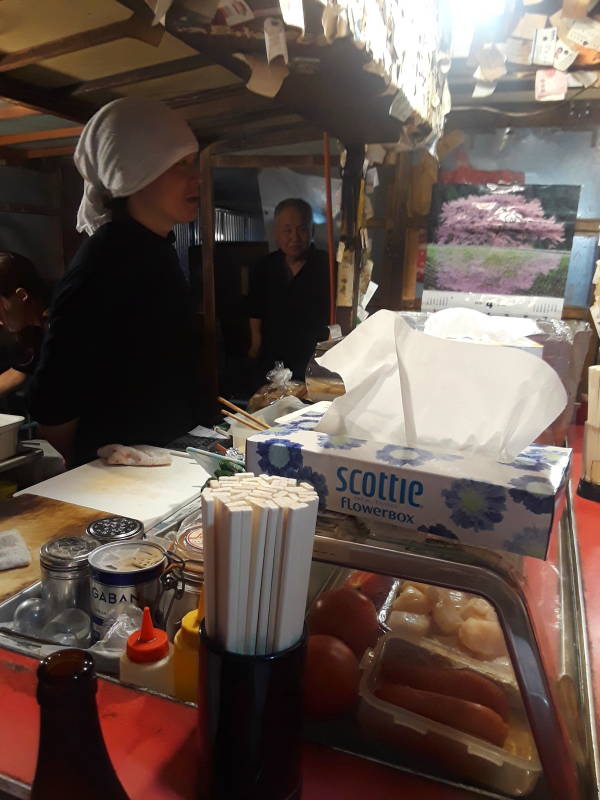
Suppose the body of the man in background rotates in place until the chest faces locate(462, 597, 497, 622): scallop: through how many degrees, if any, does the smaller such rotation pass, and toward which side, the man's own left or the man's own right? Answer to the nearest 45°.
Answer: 0° — they already face it

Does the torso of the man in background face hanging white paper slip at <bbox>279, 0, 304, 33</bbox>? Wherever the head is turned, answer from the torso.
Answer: yes

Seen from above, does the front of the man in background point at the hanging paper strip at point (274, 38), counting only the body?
yes

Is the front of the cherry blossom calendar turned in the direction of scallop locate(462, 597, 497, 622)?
yes

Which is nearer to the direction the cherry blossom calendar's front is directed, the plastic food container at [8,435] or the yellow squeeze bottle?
the yellow squeeze bottle

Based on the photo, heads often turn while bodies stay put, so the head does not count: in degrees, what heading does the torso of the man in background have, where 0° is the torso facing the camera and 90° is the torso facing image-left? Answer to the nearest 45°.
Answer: approximately 0°

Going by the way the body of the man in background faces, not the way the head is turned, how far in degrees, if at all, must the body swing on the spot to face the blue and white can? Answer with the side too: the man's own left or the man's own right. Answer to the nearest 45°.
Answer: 0° — they already face it

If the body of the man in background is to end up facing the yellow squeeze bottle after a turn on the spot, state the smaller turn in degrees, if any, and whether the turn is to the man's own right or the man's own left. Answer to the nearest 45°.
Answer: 0° — they already face it

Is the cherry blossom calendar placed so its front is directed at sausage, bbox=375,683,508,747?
yes

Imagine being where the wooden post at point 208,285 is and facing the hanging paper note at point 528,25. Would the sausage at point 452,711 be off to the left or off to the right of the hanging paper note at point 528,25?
right

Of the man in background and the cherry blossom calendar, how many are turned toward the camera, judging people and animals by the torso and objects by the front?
2

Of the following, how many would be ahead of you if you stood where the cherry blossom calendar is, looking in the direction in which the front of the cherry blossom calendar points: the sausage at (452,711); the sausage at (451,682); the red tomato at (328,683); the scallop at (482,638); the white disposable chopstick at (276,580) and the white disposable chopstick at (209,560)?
6
